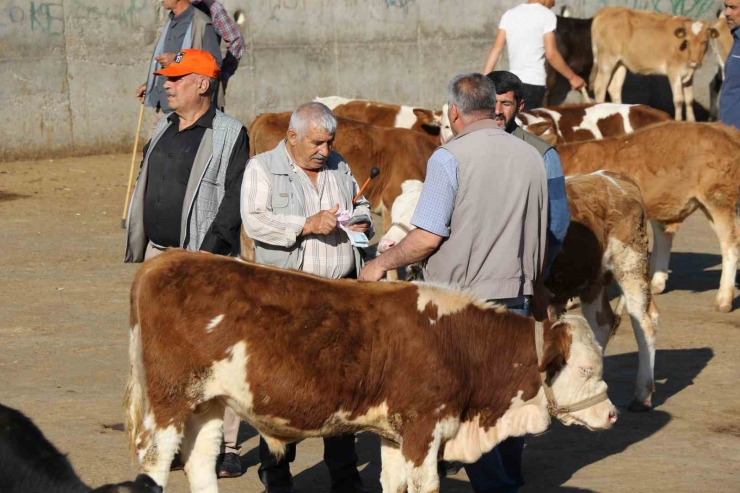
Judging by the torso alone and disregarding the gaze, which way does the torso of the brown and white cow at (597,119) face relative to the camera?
to the viewer's left

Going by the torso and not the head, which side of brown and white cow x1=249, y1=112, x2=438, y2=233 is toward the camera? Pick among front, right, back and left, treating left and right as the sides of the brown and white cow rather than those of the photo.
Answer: right

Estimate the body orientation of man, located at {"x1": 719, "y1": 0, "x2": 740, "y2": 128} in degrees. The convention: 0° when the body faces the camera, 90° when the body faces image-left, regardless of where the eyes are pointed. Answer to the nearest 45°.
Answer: approximately 45°

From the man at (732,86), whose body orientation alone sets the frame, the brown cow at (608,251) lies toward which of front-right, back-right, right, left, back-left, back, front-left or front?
front-left

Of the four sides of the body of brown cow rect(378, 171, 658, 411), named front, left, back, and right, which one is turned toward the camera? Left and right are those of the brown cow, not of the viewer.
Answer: left

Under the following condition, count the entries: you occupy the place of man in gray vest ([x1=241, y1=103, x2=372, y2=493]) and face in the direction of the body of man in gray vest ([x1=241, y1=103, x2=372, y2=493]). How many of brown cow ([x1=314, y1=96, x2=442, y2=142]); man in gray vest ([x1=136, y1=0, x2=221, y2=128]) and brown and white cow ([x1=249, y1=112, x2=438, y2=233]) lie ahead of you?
0

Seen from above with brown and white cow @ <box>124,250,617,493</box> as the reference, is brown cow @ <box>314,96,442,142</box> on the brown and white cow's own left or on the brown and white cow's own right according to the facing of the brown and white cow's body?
on the brown and white cow's own left

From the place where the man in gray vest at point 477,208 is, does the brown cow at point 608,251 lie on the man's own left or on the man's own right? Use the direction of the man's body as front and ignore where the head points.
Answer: on the man's own right

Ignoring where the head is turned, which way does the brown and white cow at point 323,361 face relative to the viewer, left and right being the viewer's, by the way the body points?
facing to the right of the viewer

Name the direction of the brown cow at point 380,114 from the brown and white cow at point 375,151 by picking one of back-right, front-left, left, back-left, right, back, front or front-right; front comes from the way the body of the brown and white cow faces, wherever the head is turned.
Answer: left

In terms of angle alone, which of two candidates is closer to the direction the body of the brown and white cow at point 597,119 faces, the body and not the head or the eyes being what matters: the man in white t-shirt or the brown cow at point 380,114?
the brown cow

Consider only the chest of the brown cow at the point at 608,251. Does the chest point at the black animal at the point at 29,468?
no

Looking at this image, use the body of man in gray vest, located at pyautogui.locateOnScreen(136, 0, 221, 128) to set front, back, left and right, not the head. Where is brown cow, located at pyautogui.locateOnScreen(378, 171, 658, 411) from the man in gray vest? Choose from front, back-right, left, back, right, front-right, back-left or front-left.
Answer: left

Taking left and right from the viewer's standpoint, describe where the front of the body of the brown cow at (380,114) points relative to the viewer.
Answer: facing to the right of the viewer

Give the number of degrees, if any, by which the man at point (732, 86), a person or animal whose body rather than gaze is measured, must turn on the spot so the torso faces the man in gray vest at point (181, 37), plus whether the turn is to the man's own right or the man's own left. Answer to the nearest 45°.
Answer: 0° — they already face them

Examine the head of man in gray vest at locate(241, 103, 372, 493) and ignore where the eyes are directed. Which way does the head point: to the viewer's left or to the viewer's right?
to the viewer's right

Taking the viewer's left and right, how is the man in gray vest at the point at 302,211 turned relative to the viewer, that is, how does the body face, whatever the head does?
facing the viewer and to the right of the viewer

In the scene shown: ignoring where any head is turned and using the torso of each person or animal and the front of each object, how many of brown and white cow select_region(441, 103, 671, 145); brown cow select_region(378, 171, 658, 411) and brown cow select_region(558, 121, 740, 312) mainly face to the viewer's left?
3

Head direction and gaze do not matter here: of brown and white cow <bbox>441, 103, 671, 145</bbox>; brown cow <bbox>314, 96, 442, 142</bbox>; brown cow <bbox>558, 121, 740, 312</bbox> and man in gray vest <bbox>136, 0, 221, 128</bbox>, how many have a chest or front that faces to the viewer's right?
1
